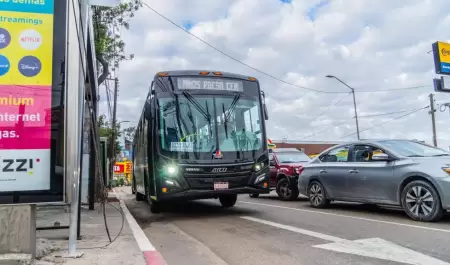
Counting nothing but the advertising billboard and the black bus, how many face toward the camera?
2

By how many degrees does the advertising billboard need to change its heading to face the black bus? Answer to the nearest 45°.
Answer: approximately 135° to its left

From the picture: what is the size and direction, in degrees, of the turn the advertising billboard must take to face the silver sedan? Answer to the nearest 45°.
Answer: approximately 90° to its left

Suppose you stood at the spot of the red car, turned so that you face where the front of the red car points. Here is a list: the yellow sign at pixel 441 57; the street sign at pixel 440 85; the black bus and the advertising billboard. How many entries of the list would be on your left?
2

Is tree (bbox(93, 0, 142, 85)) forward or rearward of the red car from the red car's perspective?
rearward

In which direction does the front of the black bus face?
toward the camera

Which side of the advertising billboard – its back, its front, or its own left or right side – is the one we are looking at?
front

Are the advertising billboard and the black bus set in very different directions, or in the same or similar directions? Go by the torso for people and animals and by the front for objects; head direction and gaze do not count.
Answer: same or similar directions

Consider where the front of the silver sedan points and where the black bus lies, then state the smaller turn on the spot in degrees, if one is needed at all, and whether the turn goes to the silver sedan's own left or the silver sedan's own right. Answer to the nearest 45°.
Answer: approximately 135° to the silver sedan's own right
